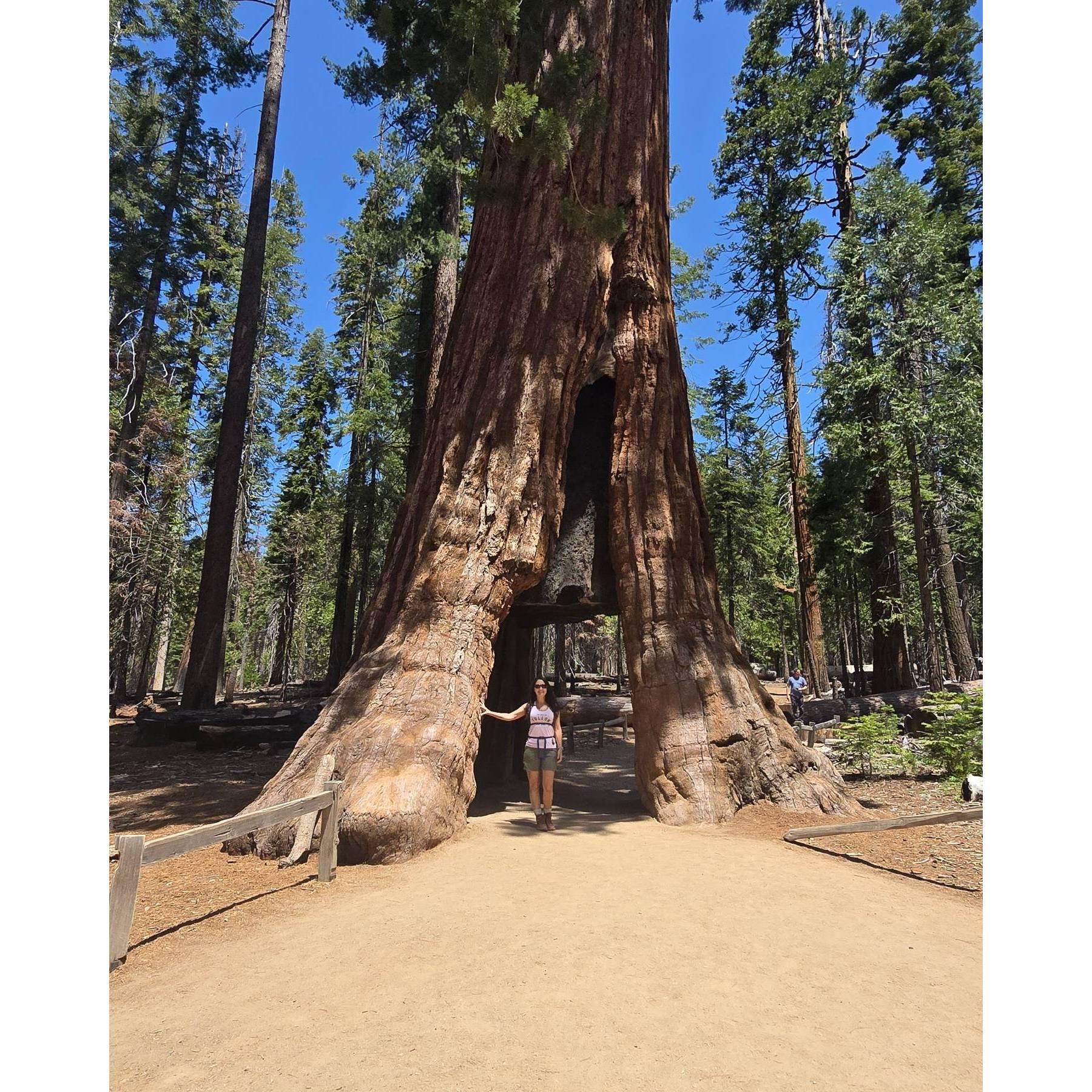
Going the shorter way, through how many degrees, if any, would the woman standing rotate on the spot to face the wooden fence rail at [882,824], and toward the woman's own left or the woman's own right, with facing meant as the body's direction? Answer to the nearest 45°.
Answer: approximately 45° to the woman's own left

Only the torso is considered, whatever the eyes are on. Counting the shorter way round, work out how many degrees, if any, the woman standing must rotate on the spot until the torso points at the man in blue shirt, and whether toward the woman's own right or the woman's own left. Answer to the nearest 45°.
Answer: approximately 135° to the woman's own left

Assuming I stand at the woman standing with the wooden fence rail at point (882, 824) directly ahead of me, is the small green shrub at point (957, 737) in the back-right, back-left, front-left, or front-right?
front-left

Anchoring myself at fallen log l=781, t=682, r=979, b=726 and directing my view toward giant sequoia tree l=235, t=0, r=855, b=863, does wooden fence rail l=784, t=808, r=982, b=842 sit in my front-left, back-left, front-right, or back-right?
front-left

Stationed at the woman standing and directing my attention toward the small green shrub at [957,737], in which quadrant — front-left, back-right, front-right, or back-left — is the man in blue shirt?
front-left

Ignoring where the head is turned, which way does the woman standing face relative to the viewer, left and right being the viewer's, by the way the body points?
facing the viewer

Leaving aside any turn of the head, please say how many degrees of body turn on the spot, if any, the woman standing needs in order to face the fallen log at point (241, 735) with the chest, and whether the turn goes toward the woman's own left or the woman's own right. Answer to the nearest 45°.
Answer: approximately 135° to the woman's own right

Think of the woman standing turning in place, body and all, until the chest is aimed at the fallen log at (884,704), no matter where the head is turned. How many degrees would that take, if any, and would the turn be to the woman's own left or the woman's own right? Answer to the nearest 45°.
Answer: approximately 135° to the woman's own left

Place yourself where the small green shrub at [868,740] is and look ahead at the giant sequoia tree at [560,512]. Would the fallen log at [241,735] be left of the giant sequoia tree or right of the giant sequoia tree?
right

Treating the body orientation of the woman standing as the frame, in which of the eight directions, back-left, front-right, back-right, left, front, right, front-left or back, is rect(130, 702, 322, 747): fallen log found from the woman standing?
back-right

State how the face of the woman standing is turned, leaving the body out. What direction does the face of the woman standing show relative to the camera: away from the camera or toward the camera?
toward the camera

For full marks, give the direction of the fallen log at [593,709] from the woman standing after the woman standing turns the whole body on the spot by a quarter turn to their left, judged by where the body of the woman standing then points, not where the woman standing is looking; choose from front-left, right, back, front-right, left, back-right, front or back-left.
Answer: left
